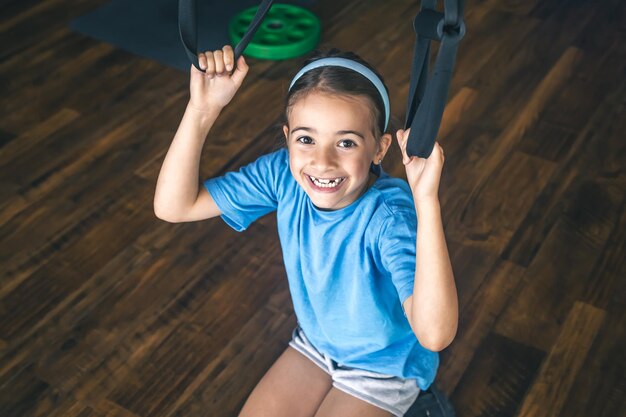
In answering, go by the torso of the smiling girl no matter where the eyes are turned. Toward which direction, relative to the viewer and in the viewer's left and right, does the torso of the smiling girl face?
facing the viewer and to the left of the viewer

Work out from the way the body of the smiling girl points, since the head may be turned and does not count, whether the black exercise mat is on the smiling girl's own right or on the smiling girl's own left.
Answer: on the smiling girl's own right

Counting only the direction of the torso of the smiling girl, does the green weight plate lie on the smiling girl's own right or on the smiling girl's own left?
on the smiling girl's own right
